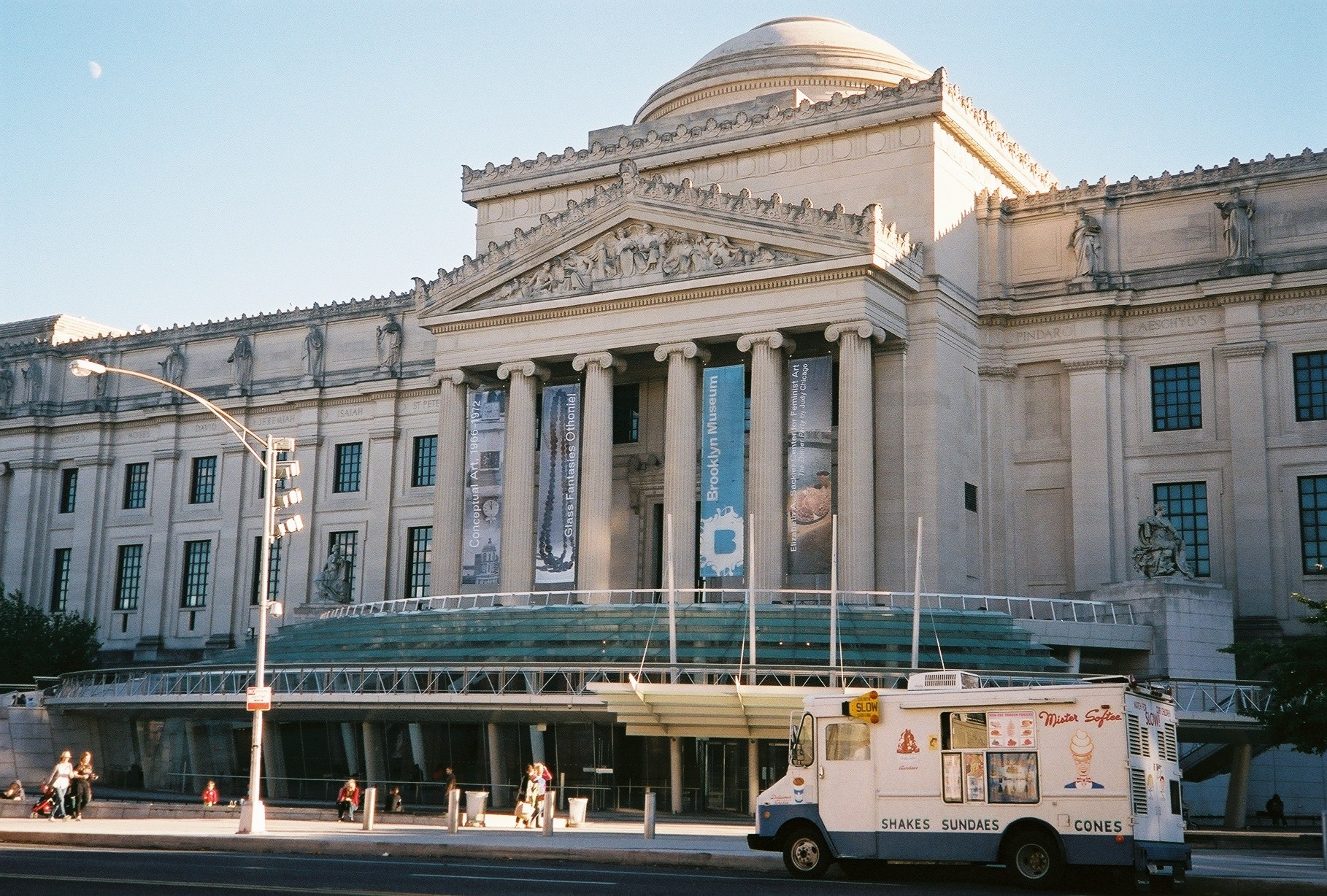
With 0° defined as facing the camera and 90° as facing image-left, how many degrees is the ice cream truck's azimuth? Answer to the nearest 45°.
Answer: approximately 135°

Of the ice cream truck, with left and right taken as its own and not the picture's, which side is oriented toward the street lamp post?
front

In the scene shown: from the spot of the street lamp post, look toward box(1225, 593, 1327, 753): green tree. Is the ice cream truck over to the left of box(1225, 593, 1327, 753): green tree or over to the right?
right

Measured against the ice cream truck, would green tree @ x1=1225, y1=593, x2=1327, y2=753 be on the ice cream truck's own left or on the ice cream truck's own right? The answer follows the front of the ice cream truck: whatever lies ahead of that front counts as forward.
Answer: on the ice cream truck's own right

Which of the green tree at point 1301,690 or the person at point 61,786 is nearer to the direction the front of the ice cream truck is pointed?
the person

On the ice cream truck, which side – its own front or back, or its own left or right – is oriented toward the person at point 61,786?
front

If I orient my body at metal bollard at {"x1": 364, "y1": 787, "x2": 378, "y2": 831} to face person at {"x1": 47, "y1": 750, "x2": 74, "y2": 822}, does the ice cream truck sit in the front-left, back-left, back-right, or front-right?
back-left

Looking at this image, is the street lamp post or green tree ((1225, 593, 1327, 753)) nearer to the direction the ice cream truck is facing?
the street lamp post
